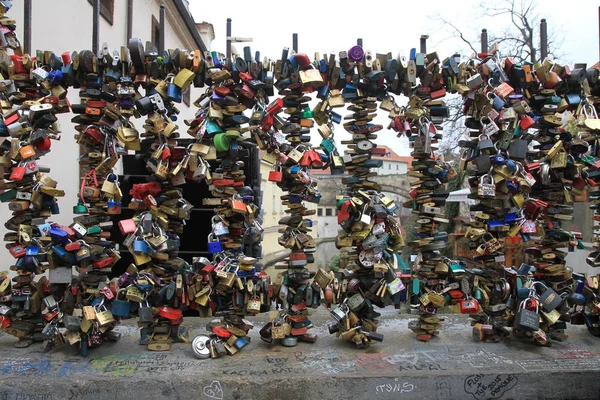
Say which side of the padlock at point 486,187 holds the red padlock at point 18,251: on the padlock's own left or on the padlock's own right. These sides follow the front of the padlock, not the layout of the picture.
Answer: on the padlock's own right

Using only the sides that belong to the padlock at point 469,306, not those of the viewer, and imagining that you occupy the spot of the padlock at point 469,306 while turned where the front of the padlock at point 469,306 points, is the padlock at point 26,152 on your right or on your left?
on your right

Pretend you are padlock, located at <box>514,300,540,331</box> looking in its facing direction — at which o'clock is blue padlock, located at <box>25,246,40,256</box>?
The blue padlock is roughly at 2 o'clock from the padlock.

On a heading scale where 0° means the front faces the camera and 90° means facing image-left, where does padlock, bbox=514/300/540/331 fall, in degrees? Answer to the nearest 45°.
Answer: approximately 0°

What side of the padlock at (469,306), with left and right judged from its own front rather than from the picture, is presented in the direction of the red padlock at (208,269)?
right

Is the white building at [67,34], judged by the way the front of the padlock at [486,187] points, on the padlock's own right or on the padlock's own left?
on the padlock's own right

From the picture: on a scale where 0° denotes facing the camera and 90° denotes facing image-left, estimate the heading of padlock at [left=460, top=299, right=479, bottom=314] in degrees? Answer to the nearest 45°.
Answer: approximately 0°

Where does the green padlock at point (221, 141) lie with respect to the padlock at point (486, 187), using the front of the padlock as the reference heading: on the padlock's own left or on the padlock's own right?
on the padlock's own right

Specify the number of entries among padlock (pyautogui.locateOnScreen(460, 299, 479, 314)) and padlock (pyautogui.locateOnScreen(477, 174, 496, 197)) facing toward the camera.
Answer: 2

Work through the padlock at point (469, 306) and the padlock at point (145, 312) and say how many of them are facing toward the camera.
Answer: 2
